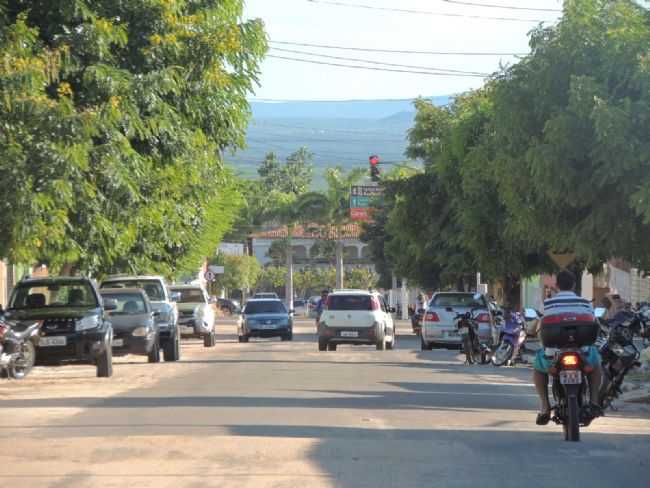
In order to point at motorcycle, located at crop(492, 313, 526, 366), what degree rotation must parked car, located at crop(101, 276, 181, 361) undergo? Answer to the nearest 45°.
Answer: approximately 90° to its left

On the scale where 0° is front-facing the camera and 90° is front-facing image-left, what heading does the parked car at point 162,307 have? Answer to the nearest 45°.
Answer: approximately 0°

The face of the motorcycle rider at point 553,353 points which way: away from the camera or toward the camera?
away from the camera

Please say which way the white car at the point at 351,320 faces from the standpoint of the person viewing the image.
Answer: facing away from the viewer

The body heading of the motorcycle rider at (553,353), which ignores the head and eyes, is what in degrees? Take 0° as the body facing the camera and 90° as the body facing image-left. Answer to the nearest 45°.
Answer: approximately 180°

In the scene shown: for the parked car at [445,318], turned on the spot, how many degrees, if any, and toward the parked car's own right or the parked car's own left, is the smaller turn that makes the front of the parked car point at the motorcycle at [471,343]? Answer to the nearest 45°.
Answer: approximately 180°
